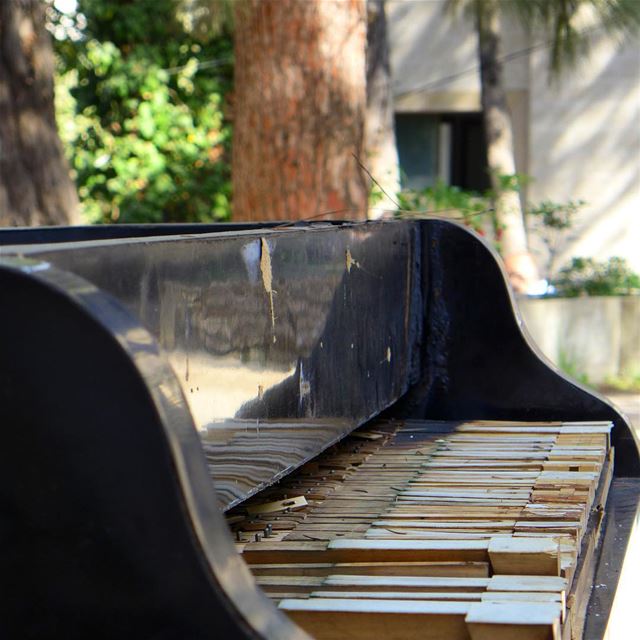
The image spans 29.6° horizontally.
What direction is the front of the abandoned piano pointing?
to the viewer's right

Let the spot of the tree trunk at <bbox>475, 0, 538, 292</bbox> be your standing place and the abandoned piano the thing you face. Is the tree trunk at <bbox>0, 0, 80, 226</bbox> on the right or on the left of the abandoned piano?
right

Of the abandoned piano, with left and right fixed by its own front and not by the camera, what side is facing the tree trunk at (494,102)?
left

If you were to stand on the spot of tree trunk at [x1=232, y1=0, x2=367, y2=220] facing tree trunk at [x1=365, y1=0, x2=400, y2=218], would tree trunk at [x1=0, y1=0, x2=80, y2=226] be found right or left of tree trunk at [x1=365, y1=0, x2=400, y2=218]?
left

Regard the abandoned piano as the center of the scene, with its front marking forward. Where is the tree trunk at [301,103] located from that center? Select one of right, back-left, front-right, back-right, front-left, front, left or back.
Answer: left

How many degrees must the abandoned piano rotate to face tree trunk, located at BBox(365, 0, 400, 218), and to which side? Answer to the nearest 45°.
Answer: approximately 90° to its left

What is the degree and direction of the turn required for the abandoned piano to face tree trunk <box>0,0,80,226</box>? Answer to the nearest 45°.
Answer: approximately 90° to its left
